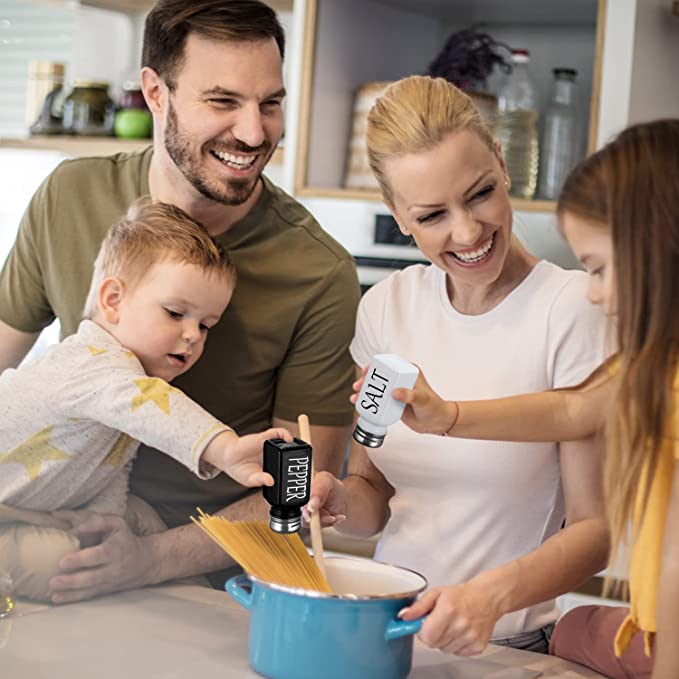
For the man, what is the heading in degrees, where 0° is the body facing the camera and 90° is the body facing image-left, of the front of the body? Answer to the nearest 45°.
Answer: approximately 315°

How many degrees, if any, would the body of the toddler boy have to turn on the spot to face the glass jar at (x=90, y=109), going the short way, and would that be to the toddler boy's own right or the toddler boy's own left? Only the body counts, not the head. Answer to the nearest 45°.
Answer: approximately 135° to the toddler boy's own left

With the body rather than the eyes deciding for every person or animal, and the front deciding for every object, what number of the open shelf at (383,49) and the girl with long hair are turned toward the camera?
1

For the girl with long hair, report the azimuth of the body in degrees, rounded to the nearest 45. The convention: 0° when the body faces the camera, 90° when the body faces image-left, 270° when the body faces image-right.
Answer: approximately 90°
